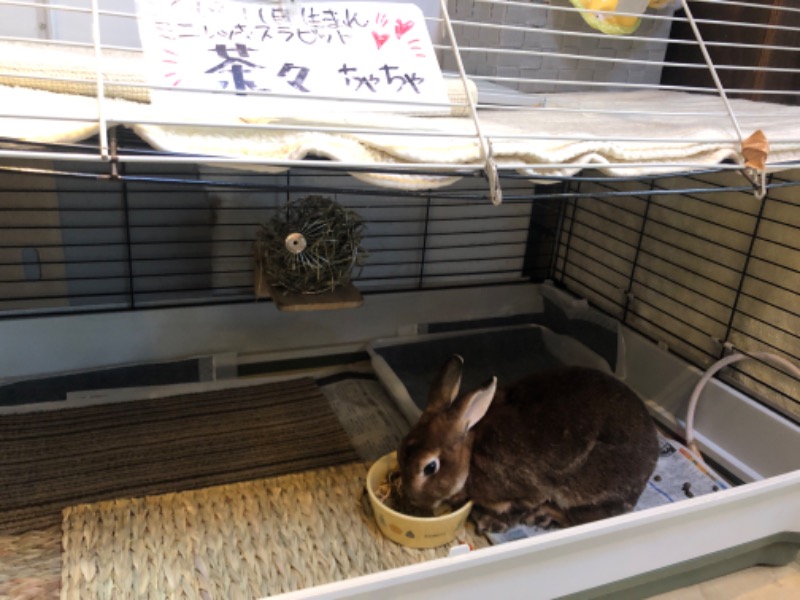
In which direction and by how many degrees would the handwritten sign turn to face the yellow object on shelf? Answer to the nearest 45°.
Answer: approximately 135° to its left

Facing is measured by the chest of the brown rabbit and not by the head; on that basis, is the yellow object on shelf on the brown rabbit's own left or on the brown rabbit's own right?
on the brown rabbit's own right

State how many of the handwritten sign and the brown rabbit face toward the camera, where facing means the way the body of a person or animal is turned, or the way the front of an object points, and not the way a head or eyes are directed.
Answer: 1

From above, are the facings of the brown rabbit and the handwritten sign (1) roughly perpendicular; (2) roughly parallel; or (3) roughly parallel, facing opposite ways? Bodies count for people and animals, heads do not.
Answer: roughly perpendicular

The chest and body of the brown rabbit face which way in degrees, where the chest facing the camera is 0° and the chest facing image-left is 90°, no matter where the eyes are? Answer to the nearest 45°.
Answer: approximately 90°

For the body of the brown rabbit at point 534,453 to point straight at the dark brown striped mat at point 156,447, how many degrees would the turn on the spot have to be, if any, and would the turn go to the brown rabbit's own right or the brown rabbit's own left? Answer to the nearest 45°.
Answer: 0° — it already faces it
